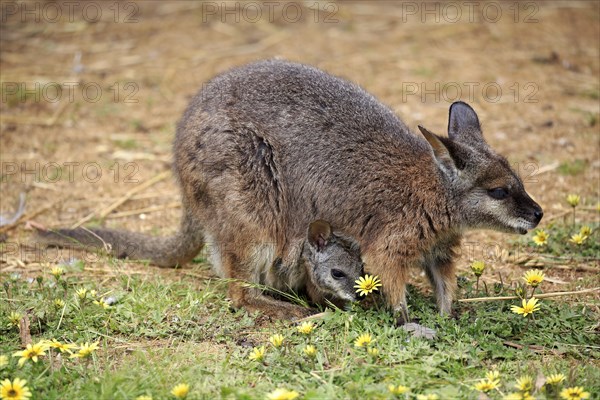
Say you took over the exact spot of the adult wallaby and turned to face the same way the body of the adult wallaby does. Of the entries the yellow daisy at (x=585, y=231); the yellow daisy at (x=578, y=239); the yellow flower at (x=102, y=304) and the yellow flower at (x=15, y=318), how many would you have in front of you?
2

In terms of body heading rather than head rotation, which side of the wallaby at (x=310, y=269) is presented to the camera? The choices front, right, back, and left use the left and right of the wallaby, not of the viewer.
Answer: right

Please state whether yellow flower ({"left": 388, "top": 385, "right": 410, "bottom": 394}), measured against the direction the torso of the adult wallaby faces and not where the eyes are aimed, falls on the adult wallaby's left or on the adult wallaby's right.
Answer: on the adult wallaby's right

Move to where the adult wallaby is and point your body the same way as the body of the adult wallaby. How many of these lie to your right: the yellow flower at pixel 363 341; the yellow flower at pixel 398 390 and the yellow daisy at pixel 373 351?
3

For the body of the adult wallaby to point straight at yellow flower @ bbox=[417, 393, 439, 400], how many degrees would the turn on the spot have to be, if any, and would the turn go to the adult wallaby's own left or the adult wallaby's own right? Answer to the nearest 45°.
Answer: approximately 90° to the adult wallaby's own right

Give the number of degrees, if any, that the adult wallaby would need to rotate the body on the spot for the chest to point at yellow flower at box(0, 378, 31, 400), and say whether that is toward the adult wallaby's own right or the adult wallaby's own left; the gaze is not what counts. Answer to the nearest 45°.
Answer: approximately 135° to the adult wallaby's own right

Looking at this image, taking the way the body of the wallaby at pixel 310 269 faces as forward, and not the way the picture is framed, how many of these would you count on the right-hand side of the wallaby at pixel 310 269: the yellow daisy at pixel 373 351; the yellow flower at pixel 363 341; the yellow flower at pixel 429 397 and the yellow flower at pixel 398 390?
4

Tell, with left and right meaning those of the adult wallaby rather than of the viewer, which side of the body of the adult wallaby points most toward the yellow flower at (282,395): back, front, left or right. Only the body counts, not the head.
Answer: right

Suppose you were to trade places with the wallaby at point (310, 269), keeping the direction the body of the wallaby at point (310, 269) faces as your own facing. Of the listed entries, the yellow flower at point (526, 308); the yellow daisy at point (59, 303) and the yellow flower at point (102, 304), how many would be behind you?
2

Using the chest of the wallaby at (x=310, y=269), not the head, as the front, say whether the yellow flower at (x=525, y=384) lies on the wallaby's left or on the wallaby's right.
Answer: on the wallaby's right

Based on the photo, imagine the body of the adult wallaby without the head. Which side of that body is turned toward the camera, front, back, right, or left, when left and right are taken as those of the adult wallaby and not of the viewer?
right
